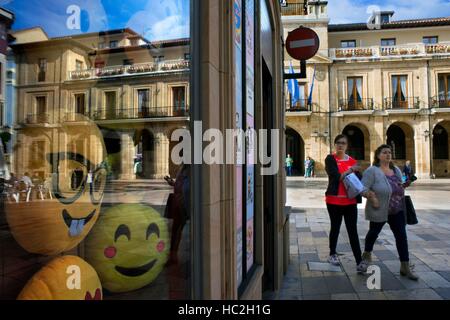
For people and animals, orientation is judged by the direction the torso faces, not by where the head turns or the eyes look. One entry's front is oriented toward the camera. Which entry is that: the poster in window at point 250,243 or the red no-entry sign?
the red no-entry sign

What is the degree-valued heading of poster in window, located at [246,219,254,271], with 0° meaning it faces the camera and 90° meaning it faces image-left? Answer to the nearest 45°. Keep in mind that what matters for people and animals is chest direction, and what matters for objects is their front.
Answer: approximately 270°

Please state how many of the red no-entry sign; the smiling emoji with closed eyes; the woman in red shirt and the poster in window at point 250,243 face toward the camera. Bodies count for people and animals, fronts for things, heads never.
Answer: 3

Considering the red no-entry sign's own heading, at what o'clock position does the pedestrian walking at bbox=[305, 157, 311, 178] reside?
The pedestrian walking is roughly at 6 o'clock from the red no-entry sign.

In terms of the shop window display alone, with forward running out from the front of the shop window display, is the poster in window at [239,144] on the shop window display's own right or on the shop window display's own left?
on the shop window display's own left

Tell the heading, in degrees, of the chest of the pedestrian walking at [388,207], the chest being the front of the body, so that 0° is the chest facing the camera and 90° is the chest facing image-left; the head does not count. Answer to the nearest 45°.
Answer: approximately 315°

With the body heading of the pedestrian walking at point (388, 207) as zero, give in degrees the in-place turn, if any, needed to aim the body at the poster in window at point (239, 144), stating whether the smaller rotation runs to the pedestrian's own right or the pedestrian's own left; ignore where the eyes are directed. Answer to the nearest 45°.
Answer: approximately 45° to the pedestrian's own right

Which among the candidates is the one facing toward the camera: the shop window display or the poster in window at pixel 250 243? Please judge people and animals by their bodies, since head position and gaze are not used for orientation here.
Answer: the shop window display

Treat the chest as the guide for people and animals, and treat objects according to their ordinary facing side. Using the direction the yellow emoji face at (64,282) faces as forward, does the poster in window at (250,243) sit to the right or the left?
on its left

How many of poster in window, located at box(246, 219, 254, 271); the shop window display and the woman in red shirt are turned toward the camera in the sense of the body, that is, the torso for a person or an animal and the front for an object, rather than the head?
2

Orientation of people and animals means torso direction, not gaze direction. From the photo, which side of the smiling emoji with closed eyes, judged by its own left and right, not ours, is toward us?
front

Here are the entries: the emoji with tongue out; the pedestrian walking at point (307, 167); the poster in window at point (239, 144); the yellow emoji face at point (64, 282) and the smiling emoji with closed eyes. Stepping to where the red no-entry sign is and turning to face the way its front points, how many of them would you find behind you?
1

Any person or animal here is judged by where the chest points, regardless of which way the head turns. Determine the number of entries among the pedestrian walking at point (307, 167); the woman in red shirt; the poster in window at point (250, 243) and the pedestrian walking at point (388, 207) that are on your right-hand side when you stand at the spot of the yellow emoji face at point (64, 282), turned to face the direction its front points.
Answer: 0

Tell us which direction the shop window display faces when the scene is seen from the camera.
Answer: facing the viewer

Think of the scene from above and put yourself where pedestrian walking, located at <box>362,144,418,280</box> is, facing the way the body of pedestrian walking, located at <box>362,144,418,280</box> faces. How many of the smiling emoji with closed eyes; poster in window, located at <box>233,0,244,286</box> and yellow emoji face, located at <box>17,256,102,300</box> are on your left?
0

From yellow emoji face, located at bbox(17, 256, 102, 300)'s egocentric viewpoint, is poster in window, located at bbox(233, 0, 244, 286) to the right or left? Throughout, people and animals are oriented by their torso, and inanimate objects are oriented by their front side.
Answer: on its left
